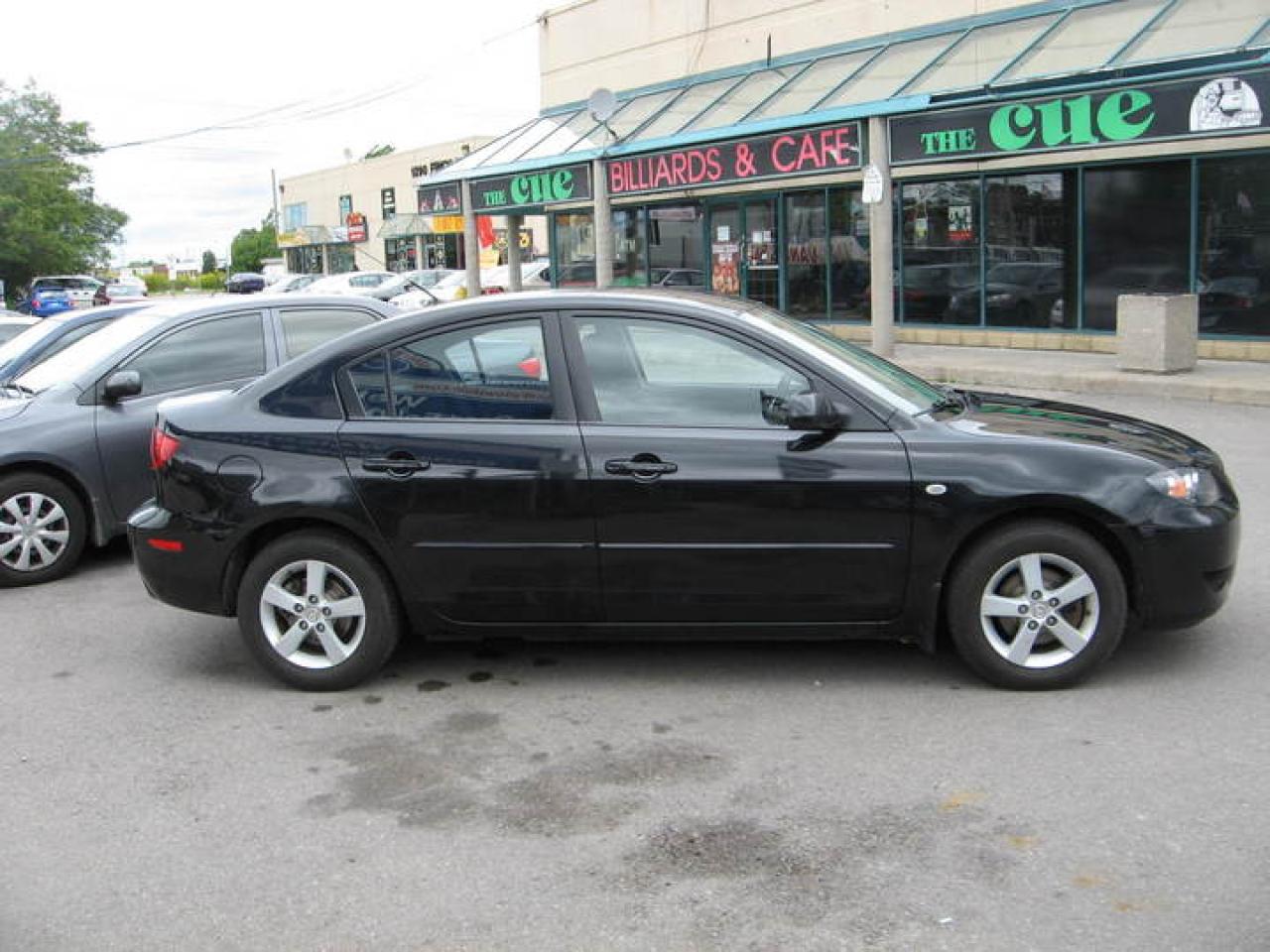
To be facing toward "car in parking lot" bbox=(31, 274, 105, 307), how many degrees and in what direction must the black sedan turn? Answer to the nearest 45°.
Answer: approximately 135° to its left

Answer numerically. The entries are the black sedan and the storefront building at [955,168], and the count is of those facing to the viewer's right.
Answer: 1

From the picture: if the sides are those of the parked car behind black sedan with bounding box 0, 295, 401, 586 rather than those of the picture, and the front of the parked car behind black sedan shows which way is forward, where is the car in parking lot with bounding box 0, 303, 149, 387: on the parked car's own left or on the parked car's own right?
on the parked car's own right

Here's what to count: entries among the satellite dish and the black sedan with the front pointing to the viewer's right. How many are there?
1

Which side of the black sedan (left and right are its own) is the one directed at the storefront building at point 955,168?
left

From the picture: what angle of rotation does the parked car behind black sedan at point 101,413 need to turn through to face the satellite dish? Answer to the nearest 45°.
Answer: approximately 135° to its right

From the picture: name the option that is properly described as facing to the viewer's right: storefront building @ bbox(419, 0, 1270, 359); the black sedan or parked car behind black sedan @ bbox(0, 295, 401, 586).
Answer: the black sedan

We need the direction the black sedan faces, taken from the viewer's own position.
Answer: facing to the right of the viewer

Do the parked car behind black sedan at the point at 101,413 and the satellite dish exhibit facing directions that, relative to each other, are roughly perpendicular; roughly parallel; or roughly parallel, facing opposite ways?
roughly perpendicular

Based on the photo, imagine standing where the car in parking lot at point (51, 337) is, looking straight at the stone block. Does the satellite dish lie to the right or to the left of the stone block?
left

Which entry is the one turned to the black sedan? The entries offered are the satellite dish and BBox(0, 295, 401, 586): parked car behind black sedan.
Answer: the satellite dish

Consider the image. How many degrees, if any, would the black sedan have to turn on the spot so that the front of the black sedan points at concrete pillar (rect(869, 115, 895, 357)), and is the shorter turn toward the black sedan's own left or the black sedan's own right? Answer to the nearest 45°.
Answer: approximately 90° to the black sedan's own left
